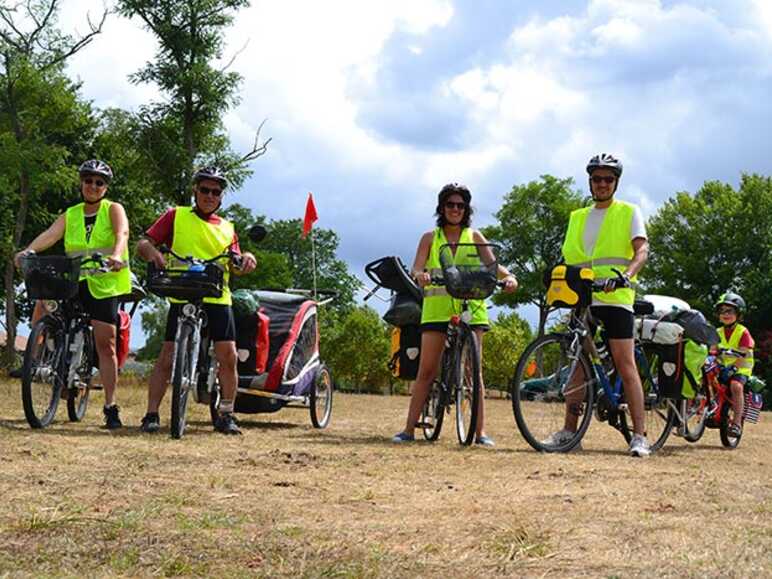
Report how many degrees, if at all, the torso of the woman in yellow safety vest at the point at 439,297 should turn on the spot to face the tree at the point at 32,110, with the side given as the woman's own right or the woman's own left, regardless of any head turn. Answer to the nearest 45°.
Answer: approximately 135° to the woman's own right

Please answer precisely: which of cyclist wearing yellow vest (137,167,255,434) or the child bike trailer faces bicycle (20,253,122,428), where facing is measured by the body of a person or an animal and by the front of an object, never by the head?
the child bike trailer

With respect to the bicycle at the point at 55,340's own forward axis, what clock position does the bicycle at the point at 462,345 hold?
the bicycle at the point at 462,345 is roughly at 8 o'clock from the bicycle at the point at 55,340.

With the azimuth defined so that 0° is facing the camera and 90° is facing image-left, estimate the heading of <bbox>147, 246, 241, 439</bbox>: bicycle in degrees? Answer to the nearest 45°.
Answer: approximately 0°

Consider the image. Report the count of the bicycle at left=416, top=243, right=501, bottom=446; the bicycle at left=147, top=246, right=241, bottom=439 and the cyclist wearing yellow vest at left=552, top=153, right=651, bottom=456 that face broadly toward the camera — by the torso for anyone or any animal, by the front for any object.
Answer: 3

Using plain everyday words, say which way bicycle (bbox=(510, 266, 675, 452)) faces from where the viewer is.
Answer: facing the viewer and to the left of the viewer

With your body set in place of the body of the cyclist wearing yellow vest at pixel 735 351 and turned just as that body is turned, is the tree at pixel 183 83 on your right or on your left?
on your right
